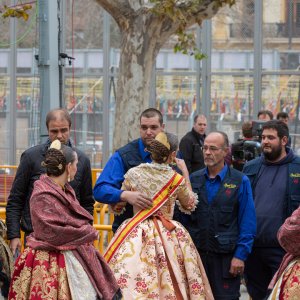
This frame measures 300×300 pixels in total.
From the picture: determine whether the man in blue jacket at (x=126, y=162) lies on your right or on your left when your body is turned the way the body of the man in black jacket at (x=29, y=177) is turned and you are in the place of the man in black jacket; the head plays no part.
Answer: on your left

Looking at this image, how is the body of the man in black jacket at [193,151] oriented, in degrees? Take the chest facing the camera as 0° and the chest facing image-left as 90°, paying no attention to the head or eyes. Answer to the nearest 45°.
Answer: approximately 315°

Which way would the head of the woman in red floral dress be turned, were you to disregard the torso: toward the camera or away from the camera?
away from the camera

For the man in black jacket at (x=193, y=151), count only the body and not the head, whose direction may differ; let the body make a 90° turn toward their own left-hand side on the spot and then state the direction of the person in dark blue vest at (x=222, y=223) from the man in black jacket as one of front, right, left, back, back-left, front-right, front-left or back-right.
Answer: back-right

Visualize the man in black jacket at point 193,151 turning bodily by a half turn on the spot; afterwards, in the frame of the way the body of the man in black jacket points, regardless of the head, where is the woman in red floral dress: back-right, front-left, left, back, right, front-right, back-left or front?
back-left

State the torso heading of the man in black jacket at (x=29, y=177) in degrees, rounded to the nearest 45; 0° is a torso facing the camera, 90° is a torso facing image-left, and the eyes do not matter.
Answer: approximately 0°

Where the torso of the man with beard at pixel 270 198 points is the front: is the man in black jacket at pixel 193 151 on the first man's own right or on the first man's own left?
on the first man's own right

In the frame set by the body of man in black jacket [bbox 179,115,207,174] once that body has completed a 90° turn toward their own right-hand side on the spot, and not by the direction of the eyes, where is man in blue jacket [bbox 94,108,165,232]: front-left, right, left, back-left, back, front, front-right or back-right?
front-left

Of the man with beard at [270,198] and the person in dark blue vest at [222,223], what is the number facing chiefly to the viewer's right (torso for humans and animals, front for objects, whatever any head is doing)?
0

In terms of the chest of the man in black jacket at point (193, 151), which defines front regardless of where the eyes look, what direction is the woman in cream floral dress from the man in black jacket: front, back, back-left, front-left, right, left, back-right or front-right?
front-right

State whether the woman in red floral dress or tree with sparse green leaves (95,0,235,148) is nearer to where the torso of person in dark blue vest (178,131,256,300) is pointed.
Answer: the woman in red floral dress

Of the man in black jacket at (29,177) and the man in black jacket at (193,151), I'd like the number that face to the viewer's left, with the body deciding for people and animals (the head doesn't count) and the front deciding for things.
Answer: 0
